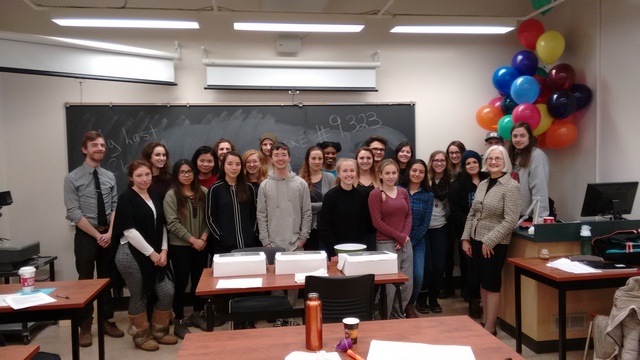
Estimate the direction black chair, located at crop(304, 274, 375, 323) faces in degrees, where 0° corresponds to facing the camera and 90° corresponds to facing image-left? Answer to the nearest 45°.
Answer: approximately 180°

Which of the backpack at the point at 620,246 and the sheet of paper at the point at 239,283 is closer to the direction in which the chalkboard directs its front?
the sheet of paper

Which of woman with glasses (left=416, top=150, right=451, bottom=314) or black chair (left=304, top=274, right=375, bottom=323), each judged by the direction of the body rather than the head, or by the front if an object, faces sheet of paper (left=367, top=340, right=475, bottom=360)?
the woman with glasses

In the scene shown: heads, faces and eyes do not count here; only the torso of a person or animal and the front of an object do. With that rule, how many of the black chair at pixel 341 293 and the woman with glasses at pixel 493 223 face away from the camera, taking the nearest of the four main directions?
1

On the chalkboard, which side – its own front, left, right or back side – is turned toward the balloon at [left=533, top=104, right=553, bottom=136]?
left

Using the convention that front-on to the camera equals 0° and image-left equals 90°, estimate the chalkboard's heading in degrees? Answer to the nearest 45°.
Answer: approximately 0°

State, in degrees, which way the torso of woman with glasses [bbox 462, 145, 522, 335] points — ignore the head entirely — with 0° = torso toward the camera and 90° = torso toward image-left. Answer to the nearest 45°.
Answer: approximately 45°
